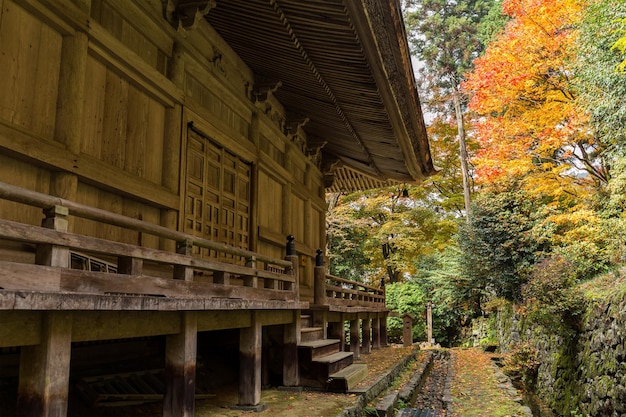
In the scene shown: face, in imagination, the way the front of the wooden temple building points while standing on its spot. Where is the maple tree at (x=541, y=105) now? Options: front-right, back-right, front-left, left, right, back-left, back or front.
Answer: left

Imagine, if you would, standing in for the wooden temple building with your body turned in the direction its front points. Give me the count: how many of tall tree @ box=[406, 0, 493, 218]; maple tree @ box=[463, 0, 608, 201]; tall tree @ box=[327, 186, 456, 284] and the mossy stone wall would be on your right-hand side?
0

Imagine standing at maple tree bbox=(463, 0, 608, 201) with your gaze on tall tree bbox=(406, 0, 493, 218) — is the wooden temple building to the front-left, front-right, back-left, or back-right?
back-left

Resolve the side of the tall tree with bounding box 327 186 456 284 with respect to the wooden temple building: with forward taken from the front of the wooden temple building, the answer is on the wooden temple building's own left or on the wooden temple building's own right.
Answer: on the wooden temple building's own left

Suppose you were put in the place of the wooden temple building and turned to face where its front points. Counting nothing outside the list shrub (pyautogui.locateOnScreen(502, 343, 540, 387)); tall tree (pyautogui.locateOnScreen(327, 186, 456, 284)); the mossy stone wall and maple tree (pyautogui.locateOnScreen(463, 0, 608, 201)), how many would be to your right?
0

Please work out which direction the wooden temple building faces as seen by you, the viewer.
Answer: facing the viewer and to the right of the viewer

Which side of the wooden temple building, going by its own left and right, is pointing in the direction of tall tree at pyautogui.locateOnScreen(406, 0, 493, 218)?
left
